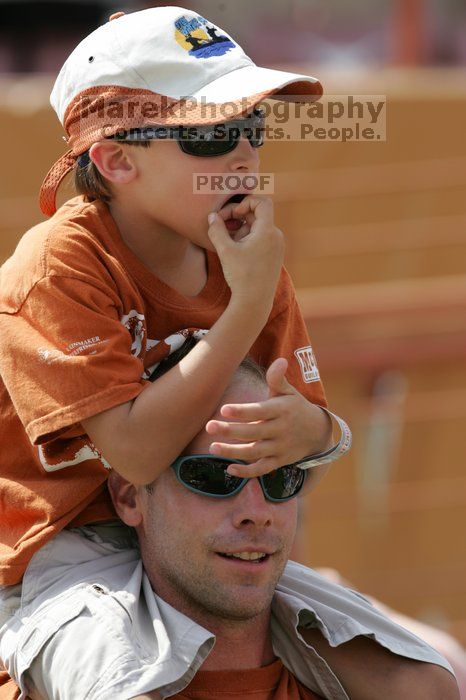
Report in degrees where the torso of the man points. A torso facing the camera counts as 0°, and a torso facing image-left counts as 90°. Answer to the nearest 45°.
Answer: approximately 315°

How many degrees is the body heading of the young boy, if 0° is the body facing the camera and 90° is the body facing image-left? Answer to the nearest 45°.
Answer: approximately 315°
